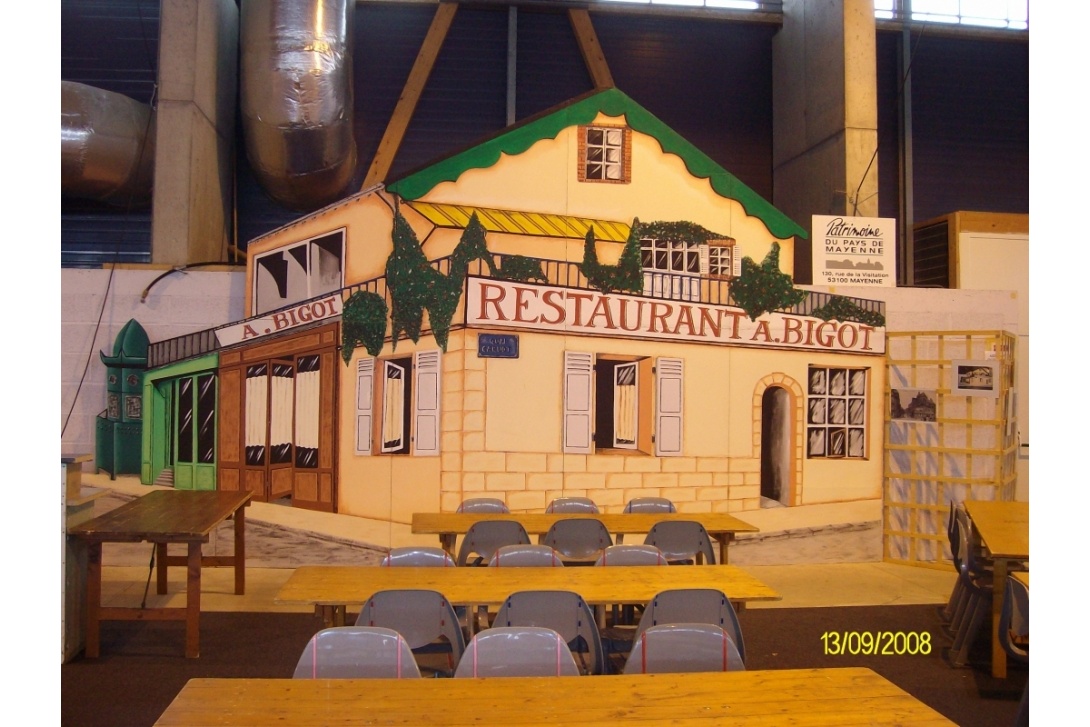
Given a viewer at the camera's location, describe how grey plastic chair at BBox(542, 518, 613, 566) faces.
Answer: facing away from the viewer

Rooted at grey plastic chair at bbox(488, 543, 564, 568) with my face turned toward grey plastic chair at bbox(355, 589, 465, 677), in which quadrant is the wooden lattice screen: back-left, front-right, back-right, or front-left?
back-left

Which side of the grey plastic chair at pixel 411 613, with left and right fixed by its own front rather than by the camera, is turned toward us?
back

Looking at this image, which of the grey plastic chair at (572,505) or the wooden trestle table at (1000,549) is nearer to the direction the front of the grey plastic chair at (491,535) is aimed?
the grey plastic chair

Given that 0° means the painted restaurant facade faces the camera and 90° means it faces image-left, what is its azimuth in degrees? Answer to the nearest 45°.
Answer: approximately 0°

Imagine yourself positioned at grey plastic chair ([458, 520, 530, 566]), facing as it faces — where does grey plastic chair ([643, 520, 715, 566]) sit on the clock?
grey plastic chair ([643, 520, 715, 566]) is roughly at 3 o'clock from grey plastic chair ([458, 520, 530, 566]).
